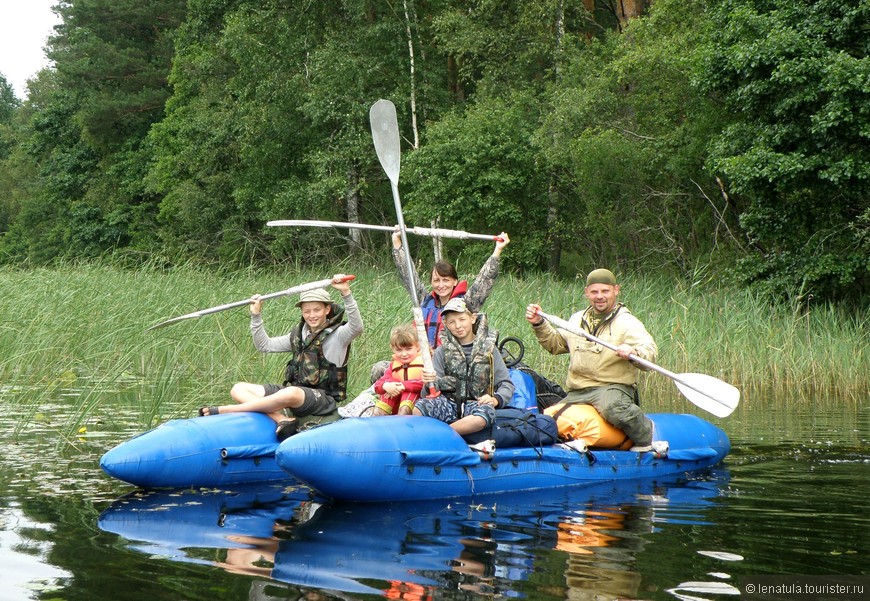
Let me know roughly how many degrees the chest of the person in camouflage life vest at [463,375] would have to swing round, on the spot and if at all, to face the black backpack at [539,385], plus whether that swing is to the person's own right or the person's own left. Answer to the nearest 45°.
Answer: approximately 135° to the person's own left

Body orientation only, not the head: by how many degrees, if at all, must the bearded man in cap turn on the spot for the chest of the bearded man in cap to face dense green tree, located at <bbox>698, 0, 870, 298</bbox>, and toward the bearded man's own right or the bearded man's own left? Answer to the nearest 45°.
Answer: approximately 135° to the bearded man's own right

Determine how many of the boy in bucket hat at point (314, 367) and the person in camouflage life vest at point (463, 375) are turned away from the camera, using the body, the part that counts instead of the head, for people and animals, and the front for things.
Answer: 0

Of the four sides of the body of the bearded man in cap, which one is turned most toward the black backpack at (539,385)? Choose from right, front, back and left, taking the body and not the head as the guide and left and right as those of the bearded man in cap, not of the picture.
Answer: right

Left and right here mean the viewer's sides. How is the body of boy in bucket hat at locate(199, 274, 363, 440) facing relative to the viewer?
facing the viewer and to the left of the viewer

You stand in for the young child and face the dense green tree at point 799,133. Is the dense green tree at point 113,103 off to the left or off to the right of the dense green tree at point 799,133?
left

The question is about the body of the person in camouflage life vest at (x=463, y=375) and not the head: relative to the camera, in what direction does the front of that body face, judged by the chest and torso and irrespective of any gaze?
toward the camera

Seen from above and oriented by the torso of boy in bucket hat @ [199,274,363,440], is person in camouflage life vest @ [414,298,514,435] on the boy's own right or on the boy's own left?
on the boy's own left

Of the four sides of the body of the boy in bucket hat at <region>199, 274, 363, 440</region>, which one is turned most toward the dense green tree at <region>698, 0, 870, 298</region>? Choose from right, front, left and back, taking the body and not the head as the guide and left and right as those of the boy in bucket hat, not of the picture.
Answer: back
